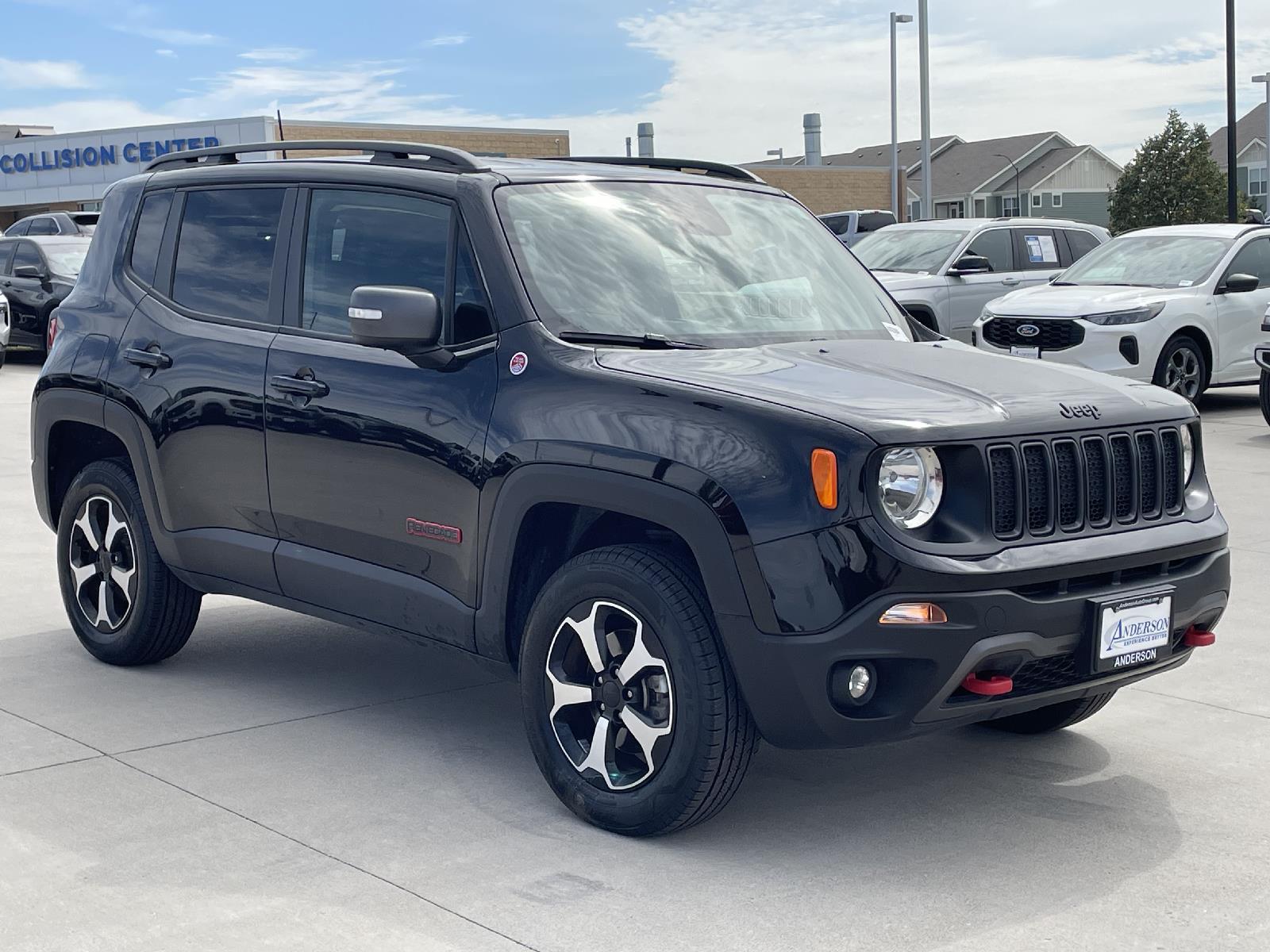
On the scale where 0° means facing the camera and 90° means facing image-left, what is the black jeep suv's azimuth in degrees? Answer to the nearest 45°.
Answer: approximately 315°

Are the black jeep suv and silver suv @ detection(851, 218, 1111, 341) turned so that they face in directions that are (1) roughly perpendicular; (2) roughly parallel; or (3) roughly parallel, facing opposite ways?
roughly perpendicular

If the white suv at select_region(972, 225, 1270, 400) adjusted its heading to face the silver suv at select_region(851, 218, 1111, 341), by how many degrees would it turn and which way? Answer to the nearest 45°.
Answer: approximately 90° to its right

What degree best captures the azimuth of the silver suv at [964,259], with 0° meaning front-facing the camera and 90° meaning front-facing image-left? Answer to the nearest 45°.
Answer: approximately 45°

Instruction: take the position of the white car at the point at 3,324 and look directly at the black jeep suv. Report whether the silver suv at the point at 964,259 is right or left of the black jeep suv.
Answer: left

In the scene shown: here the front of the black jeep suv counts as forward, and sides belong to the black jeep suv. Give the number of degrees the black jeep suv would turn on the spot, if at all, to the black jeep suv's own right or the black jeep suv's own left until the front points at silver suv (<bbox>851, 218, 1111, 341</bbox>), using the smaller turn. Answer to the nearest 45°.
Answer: approximately 135° to the black jeep suv's own left

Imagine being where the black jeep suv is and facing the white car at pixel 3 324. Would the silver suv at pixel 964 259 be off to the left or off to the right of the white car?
right

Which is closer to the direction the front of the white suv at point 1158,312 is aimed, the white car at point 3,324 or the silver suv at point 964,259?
the white car

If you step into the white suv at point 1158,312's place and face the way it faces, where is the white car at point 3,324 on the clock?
The white car is roughly at 2 o'clock from the white suv.

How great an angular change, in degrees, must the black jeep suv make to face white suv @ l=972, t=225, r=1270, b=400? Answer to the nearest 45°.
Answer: approximately 90° to its left

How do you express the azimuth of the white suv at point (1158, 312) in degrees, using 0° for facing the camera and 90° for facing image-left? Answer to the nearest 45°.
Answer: approximately 45°
